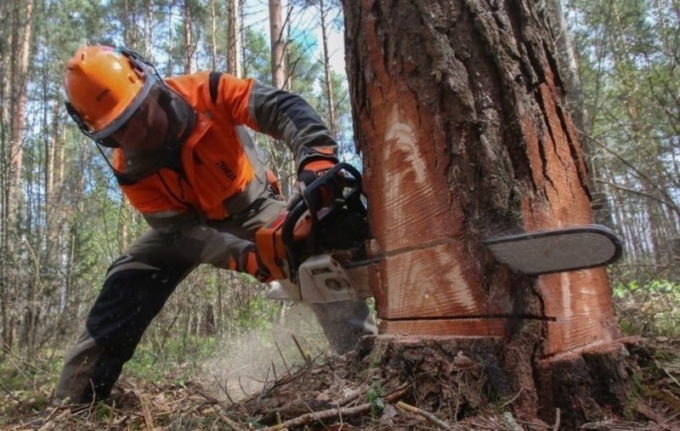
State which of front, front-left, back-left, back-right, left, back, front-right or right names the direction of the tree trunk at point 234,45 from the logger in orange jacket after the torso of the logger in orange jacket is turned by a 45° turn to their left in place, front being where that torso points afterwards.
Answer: left

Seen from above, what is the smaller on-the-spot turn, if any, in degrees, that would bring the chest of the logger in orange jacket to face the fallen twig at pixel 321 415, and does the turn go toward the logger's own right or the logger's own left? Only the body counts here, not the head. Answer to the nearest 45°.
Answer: approximately 45° to the logger's own right

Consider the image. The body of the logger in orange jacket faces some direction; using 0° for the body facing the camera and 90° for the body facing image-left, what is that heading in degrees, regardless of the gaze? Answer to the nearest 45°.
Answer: approximately 315°

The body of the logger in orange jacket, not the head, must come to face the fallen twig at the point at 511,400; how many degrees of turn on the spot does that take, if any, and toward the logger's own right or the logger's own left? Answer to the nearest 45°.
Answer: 0° — they already face it

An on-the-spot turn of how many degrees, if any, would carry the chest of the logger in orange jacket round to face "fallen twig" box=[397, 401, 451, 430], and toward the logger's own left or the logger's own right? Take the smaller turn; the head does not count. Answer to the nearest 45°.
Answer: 0° — they already face it
